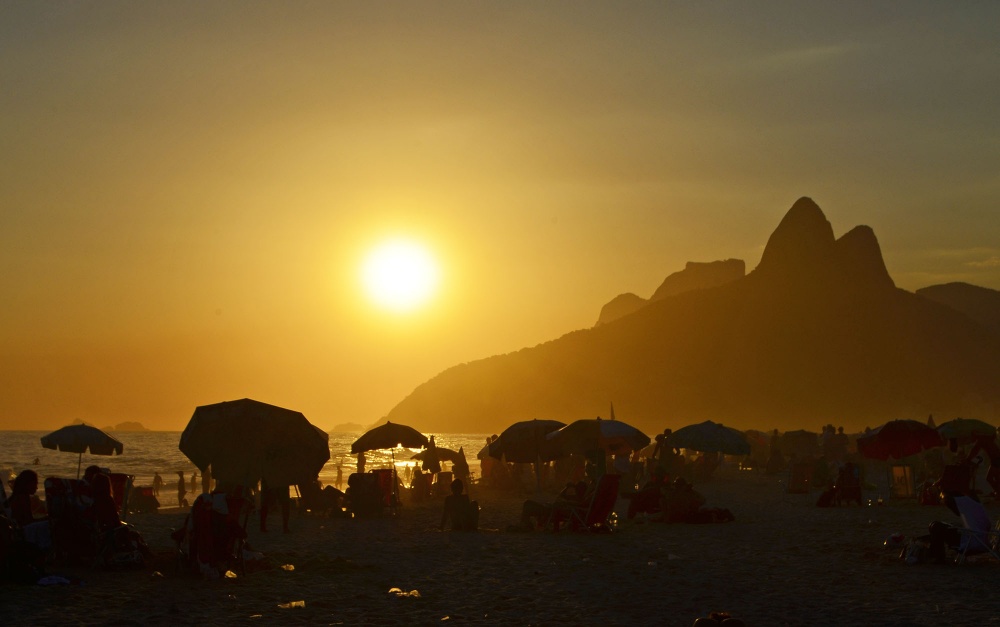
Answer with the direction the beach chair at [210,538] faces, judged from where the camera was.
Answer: facing away from the viewer and to the left of the viewer

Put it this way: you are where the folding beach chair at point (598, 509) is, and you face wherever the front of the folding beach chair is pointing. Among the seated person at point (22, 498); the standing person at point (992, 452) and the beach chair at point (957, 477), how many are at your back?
2

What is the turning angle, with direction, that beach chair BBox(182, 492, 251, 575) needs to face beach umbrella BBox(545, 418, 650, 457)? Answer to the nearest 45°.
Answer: approximately 90° to its right

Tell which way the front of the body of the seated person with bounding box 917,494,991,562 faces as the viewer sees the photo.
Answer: to the viewer's left
